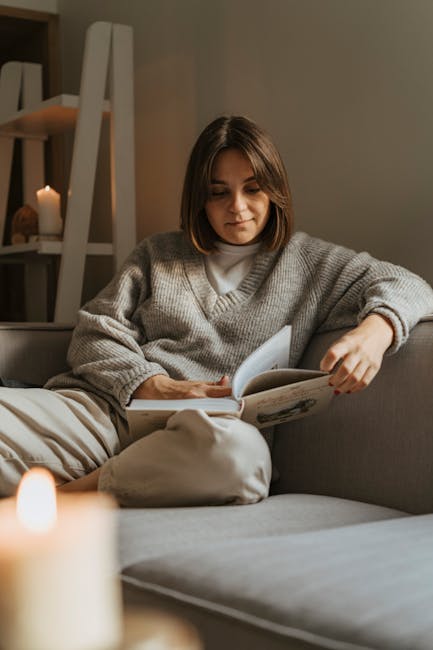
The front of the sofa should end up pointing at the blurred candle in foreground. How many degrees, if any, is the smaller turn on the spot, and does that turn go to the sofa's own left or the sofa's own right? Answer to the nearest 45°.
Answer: approximately 45° to the sofa's own left

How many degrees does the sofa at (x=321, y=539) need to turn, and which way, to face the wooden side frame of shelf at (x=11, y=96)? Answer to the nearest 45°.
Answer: approximately 135° to its right

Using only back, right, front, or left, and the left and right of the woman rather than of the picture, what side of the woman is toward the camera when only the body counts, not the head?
front

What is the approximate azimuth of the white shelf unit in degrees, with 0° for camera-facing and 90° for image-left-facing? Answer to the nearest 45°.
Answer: approximately 45°

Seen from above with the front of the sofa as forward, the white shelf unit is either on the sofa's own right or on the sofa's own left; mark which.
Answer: on the sofa's own right

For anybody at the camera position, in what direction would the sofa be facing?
facing the viewer and to the left of the viewer

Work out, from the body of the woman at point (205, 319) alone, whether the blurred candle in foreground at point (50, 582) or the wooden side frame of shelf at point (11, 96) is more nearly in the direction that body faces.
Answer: the blurred candle in foreground

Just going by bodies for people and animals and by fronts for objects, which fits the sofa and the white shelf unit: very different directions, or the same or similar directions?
same or similar directions
